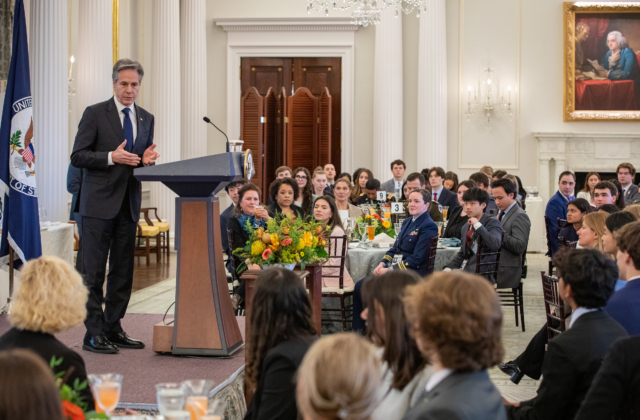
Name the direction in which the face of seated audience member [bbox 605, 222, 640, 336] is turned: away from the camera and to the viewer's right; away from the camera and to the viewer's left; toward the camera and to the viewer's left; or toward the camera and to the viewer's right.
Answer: away from the camera and to the viewer's left

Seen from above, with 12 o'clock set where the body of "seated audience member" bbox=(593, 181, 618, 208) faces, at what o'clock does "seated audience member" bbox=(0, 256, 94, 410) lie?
"seated audience member" bbox=(0, 256, 94, 410) is roughly at 11 o'clock from "seated audience member" bbox=(593, 181, 618, 208).

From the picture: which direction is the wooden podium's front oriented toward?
to the viewer's right

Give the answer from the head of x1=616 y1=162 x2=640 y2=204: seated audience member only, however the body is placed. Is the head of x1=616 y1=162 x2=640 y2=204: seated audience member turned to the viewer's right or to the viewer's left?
to the viewer's left

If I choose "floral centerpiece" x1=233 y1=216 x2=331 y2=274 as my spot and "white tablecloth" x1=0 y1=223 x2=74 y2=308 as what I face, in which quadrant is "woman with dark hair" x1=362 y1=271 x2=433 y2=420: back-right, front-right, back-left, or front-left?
back-left

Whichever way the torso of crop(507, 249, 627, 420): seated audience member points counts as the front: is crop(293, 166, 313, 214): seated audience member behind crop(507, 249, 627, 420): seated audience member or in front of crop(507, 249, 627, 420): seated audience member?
in front

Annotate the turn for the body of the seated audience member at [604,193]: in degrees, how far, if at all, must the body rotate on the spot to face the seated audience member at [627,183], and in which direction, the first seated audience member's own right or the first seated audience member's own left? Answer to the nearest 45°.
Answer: approximately 135° to the first seated audience member's own right

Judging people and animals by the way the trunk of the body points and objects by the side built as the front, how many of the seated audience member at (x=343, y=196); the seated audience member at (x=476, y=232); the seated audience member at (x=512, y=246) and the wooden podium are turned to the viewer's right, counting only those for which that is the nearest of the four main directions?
1

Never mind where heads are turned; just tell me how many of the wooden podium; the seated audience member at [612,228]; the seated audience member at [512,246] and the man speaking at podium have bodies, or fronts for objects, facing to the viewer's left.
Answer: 2

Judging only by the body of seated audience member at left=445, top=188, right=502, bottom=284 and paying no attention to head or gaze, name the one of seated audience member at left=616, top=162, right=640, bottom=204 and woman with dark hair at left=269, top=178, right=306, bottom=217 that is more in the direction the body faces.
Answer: the woman with dark hair

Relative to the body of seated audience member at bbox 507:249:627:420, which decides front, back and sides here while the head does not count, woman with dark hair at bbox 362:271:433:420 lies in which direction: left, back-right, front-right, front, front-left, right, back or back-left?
left

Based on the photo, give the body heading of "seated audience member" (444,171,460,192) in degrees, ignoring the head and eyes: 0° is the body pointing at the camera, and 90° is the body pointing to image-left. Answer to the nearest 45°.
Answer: approximately 45°

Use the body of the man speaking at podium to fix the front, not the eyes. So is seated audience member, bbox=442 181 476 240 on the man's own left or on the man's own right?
on the man's own left

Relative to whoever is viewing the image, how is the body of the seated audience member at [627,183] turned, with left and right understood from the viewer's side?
facing the viewer and to the left of the viewer

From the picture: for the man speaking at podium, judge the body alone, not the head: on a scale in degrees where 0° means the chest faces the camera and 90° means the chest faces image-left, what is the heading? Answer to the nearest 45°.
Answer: approximately 315°

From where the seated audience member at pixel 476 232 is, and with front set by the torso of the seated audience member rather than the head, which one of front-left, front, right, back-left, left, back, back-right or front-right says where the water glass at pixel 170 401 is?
front-left

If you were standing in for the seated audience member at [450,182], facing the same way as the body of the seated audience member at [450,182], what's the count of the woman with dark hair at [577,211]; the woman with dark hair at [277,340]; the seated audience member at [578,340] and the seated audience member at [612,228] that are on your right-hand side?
0

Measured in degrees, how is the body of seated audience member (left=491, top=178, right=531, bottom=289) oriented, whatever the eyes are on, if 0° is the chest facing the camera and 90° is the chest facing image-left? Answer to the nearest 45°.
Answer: approximately 90°

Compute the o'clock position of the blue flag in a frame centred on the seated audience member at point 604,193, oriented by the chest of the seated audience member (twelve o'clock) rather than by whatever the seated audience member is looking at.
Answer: The blue flag is roughly at 12 o'clock from the seated audience member.
